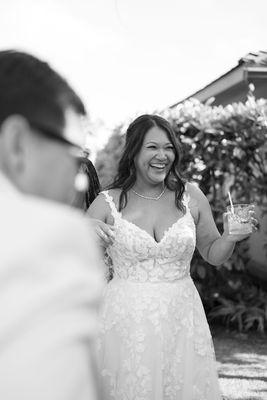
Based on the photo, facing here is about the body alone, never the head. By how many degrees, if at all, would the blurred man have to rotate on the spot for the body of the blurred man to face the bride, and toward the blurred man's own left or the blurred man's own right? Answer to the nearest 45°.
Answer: approximately 45° to the blurred man's own left

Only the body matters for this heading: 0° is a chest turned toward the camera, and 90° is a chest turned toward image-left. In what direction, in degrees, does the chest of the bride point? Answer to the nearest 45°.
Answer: approximately 0°

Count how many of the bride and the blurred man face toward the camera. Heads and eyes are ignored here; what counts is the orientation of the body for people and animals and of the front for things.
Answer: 1

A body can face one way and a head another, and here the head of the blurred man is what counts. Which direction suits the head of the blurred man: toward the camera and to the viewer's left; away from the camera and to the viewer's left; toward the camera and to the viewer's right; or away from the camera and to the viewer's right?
away from the camera and to the viewer's right

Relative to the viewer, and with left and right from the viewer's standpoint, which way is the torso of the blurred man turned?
facing away from the viewer and to the right of the viewer

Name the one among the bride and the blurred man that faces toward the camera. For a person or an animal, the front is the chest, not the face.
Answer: the bride

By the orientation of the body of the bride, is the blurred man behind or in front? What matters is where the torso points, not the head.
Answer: in front
